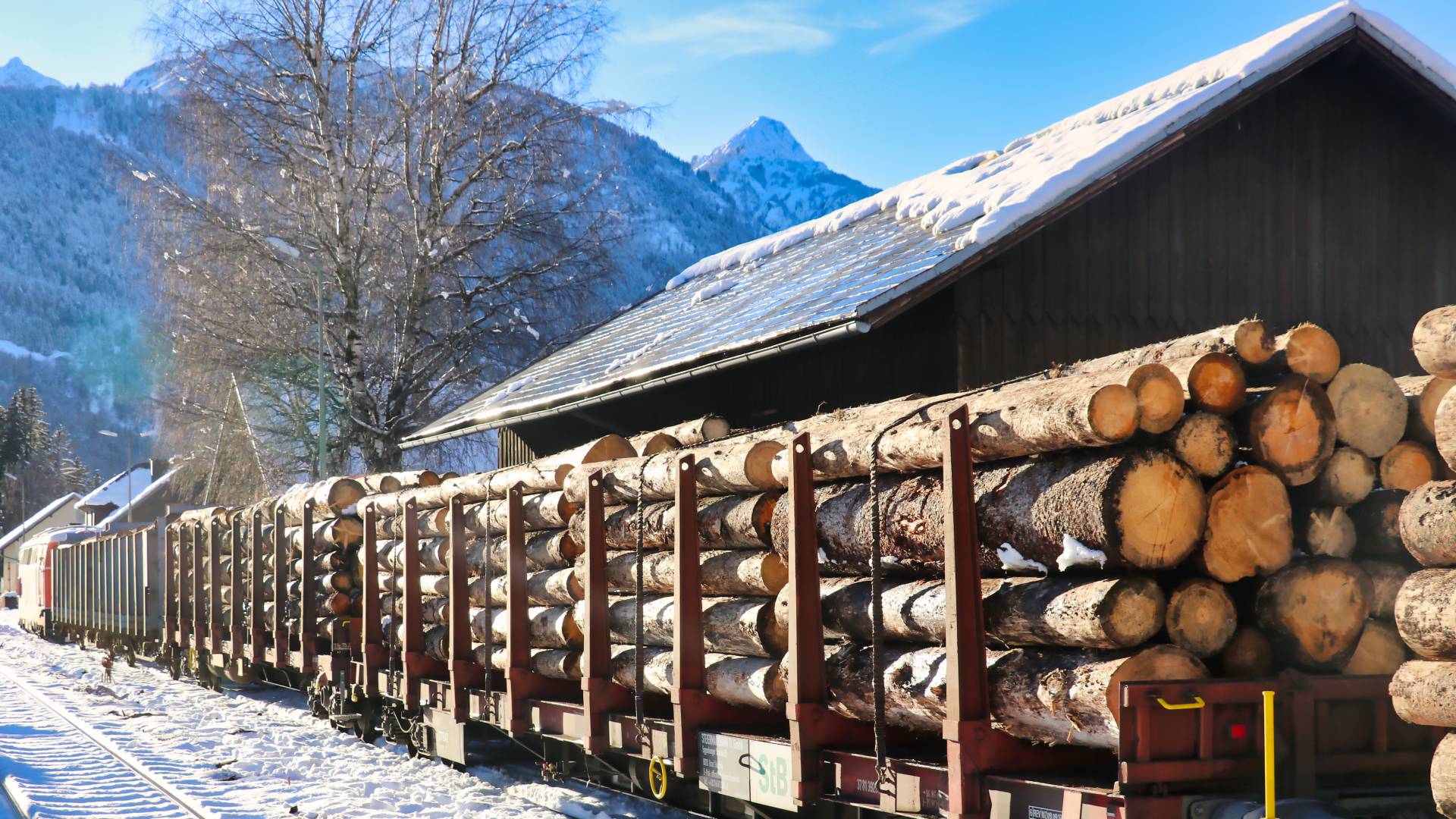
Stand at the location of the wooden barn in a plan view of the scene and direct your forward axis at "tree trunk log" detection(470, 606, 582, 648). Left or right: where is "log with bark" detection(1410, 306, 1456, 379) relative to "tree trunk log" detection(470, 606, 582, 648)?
left

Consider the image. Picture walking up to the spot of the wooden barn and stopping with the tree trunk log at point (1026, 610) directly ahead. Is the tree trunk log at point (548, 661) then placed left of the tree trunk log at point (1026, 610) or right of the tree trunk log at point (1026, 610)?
right

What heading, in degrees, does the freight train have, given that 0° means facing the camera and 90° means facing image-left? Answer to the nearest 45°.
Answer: approximately 135°

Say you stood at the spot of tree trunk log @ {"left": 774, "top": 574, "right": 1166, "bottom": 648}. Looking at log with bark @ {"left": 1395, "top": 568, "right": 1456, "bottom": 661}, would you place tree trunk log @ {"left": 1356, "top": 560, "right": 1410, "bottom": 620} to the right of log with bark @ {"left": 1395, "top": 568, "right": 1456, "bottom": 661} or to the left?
left

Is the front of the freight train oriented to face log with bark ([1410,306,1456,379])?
no

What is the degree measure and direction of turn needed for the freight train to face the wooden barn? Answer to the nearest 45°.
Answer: approximately 90° to its right

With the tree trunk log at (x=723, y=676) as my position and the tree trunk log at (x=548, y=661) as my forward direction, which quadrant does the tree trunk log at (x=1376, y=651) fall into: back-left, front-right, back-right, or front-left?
back-right
